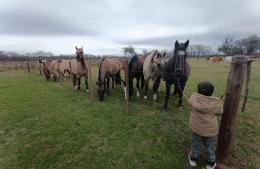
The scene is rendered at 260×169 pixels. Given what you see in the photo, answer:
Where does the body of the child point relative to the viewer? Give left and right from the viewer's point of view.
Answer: facing away from the viewer

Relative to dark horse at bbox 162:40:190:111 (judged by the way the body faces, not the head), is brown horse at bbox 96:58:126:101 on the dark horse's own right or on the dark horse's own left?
on the dark horse's own right

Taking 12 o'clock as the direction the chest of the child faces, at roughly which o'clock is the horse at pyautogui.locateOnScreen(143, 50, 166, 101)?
The horse is roughly at 11 o'clock from the child.

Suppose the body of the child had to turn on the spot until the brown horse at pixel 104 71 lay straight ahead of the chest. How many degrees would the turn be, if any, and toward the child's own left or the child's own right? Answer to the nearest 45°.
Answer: approximately 45° to the child's own left

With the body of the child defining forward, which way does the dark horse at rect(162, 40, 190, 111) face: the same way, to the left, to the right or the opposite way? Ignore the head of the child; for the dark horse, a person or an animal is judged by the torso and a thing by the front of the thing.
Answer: the opposite way

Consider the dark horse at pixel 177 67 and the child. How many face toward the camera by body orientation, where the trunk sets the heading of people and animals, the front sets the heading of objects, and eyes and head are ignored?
1

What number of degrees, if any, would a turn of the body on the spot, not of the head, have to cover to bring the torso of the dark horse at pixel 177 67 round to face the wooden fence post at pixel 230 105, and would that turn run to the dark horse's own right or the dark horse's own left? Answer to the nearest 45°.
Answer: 0° — it already faces it

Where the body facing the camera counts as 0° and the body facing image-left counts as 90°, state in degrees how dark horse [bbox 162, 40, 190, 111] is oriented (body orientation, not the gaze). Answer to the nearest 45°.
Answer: approximately 0°
